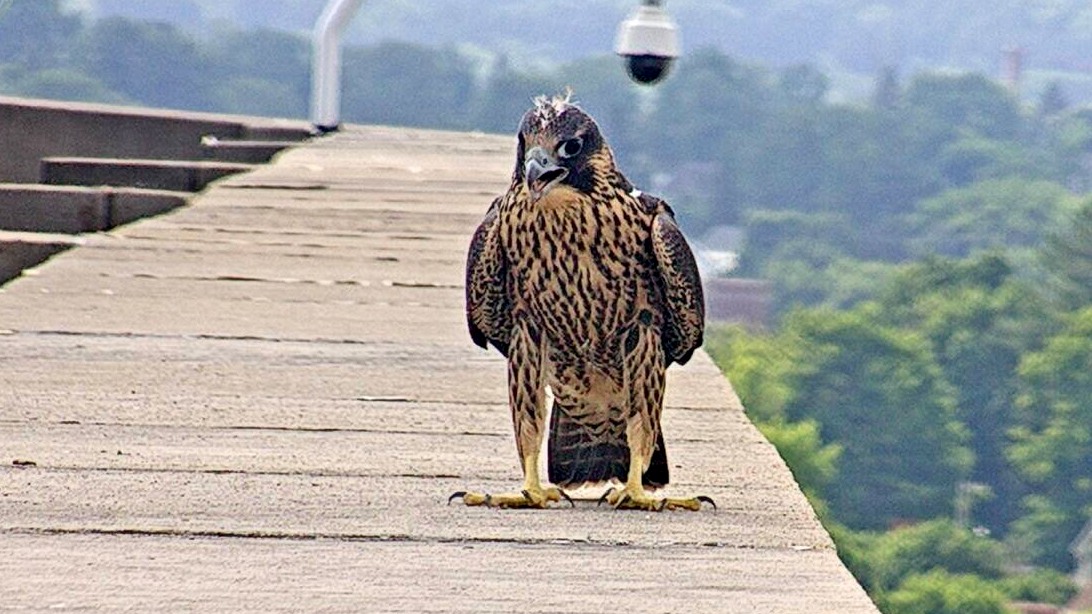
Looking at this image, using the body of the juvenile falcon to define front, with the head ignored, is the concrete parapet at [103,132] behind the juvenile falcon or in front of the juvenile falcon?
behind

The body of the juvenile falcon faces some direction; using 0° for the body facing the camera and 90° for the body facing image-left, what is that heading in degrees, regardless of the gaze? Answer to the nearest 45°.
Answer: approximately 0°

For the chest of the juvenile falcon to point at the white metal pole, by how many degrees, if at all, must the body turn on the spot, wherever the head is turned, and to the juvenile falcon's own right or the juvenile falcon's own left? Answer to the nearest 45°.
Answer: approximately 180°

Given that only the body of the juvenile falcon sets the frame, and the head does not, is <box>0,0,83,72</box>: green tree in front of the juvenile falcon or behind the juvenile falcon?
behind

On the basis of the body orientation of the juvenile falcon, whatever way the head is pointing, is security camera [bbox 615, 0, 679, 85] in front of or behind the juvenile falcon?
behind
